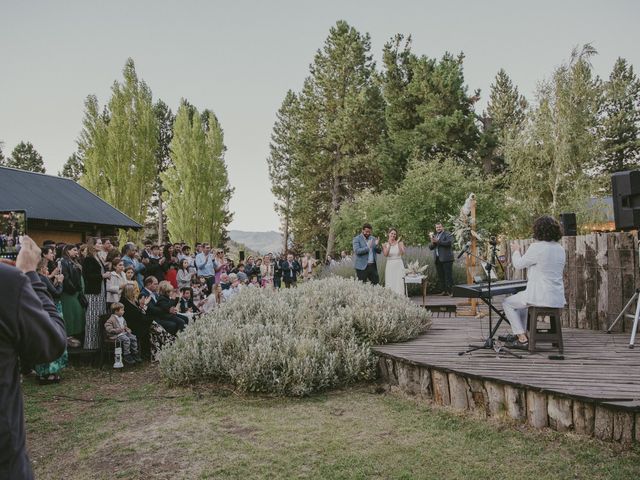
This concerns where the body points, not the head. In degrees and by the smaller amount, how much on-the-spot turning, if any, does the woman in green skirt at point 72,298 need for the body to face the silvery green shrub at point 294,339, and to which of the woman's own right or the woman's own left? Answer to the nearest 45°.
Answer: approximately 45° to the woman's own right

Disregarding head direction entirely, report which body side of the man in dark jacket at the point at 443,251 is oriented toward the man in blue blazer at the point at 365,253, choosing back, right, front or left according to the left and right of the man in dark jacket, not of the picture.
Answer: front

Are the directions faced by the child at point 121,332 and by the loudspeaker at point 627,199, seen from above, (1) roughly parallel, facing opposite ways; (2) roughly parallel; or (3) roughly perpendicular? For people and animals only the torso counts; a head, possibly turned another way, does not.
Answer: roughly parallel, facing opposite ways

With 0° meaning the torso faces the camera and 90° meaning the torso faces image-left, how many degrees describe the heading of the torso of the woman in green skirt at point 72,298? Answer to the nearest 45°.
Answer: approximately 270°

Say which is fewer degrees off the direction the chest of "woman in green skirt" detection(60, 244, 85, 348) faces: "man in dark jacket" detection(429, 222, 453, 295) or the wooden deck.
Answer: the man in dark jacket

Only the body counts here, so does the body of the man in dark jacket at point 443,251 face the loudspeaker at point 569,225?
no

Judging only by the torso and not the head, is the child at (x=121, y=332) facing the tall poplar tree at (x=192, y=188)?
no

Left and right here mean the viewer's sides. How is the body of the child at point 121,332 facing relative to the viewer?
facing the viewer and to the right of the viewer

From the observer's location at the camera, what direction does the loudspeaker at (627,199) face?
facing to the left of the viewer

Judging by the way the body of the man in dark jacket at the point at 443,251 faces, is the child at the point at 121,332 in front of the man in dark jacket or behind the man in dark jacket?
in front

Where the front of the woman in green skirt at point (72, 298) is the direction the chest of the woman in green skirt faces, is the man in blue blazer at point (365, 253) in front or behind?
in front

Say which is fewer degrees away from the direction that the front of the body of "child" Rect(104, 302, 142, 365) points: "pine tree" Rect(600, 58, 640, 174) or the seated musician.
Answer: the seated musician

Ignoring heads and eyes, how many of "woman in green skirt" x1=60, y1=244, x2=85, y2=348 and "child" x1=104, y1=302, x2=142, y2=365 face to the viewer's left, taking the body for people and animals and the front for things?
0

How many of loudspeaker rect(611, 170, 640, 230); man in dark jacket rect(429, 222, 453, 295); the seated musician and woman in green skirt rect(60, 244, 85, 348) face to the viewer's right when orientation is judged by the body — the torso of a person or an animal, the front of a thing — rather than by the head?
1

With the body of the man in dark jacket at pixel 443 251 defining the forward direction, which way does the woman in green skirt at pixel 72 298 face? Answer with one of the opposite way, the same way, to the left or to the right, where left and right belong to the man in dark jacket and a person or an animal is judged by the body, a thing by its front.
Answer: the opposite way

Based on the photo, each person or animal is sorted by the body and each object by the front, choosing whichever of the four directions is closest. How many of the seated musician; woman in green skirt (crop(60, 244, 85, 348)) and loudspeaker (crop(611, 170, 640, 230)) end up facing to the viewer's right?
1
